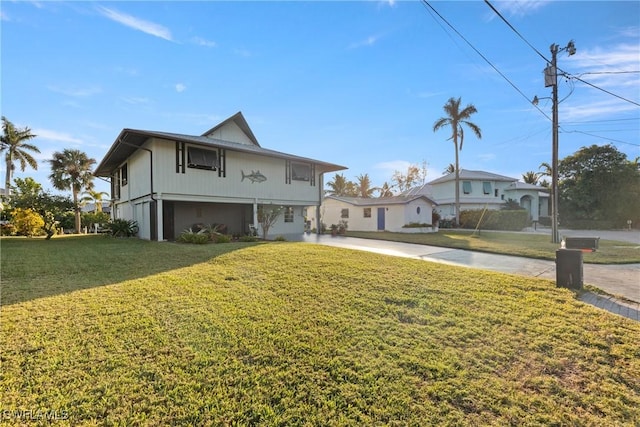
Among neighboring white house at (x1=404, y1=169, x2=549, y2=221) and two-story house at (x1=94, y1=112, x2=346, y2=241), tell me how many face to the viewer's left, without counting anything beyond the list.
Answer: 0

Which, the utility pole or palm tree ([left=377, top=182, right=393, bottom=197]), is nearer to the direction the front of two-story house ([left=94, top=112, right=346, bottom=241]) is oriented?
the utility pole

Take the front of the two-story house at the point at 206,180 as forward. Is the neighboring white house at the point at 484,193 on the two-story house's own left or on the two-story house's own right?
on the two-story house's own left

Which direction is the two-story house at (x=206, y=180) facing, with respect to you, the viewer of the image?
facing the viewer and to the right of the viewer

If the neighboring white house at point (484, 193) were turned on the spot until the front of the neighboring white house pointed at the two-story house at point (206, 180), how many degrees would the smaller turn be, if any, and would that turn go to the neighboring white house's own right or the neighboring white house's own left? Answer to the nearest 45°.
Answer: approximately 90° to the neighboring white house's own right

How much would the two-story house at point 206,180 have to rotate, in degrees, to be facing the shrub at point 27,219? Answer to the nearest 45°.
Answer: approximately 135° to its right

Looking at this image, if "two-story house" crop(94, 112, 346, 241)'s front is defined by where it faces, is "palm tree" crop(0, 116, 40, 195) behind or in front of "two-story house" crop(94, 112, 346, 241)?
behind

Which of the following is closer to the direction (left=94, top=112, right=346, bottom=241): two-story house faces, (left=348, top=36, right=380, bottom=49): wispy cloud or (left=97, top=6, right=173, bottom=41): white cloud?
the wispy cloud

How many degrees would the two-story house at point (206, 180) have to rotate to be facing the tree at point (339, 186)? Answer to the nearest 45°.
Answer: approximately 90° to its left
